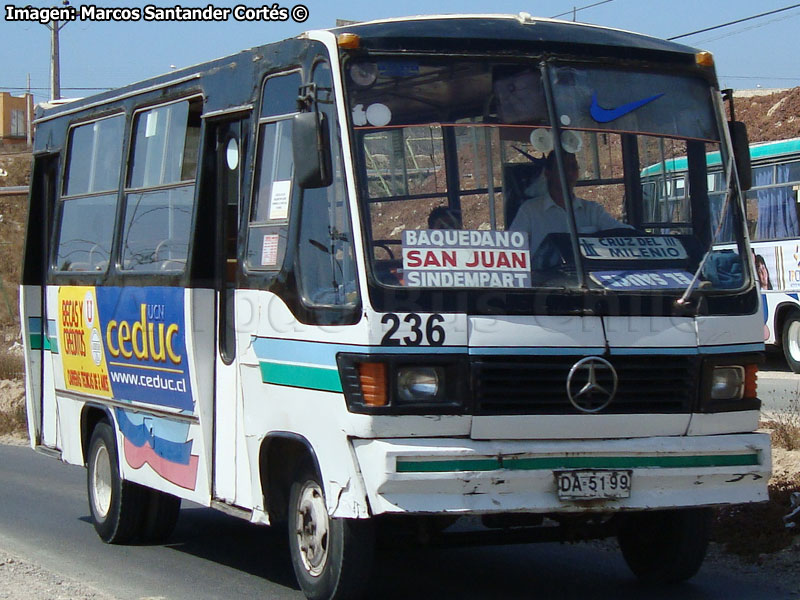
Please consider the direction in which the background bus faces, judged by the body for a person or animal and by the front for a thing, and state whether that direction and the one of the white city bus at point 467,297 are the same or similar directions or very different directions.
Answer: very different directions

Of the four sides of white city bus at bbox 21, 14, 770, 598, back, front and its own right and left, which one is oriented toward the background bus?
left

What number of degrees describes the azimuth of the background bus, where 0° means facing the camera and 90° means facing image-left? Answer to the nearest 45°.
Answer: approximately 135°

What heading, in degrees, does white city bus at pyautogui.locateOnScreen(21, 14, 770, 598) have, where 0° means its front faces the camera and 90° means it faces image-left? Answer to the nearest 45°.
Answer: approximately 315°
